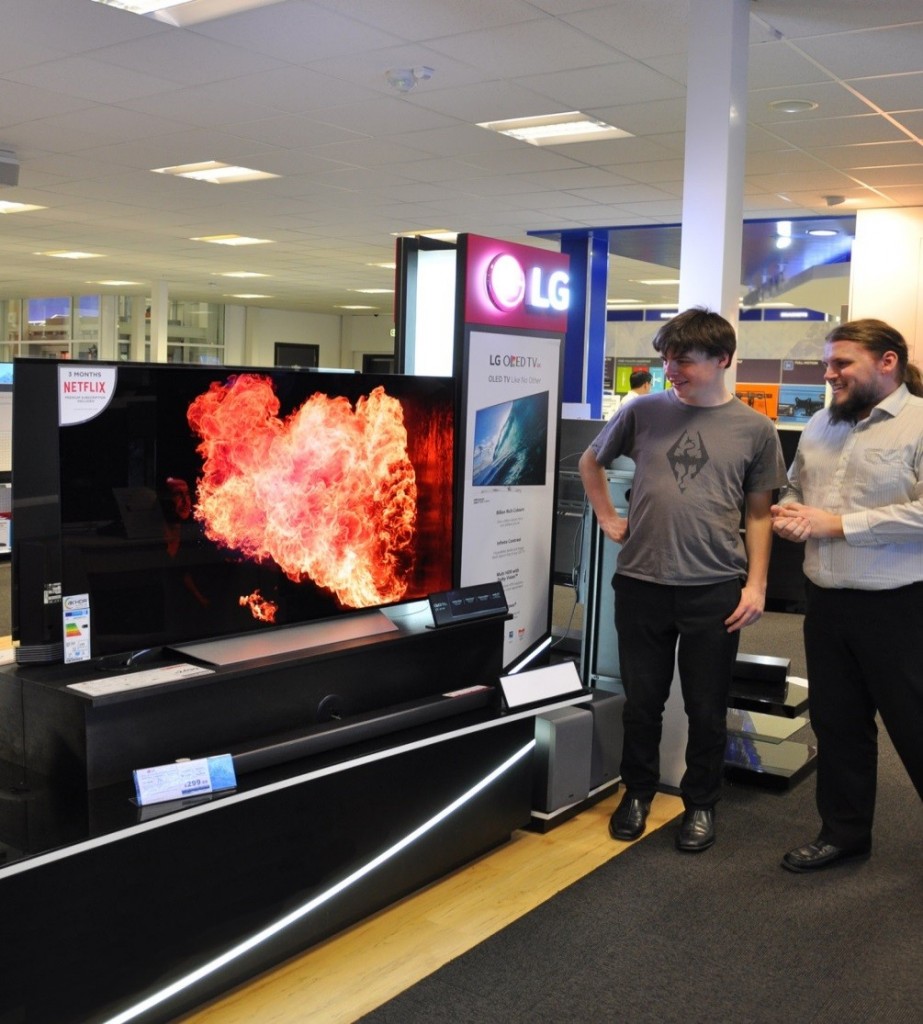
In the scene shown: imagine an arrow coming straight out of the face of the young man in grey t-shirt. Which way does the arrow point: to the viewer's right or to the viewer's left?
to the viewer's left

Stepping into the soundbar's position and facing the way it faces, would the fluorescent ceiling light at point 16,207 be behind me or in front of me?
behind

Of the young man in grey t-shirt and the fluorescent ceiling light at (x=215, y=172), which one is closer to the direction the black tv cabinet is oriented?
the young man in grey t-shirt

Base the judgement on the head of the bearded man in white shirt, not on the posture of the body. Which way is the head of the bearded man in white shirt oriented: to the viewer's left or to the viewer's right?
to the viewer's left

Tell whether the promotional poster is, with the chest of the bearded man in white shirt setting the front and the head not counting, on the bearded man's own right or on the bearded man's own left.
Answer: on the bearded man's own right

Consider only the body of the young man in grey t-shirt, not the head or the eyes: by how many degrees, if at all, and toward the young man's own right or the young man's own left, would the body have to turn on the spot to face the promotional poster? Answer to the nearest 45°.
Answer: approximately 135° to the young man's own right

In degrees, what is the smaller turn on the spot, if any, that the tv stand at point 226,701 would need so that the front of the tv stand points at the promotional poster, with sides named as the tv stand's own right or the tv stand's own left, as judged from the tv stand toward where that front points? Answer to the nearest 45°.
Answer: approximately 90° to the tv stand's own left

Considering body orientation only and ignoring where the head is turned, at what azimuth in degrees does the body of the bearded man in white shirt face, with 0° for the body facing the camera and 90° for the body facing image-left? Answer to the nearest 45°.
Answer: approximately 45°

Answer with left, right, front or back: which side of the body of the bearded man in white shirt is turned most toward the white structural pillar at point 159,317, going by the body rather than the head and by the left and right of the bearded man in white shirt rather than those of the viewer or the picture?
right

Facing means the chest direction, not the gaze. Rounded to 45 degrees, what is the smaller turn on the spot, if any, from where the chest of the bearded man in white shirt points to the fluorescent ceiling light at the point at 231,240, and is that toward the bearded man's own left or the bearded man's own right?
approximately 90° to the bearded man's own right

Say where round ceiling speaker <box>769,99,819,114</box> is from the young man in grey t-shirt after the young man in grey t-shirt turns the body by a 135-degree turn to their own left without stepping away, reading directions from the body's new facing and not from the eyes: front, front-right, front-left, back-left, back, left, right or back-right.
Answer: front-left

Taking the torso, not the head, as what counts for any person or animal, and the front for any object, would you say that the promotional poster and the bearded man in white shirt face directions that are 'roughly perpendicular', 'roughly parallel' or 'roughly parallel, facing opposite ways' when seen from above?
roughly perpendicular

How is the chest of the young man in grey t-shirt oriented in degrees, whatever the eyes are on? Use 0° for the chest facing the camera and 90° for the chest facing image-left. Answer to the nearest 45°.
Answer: approximately 0°

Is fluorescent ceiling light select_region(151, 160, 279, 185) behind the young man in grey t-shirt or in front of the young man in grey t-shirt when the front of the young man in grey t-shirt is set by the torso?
behind
